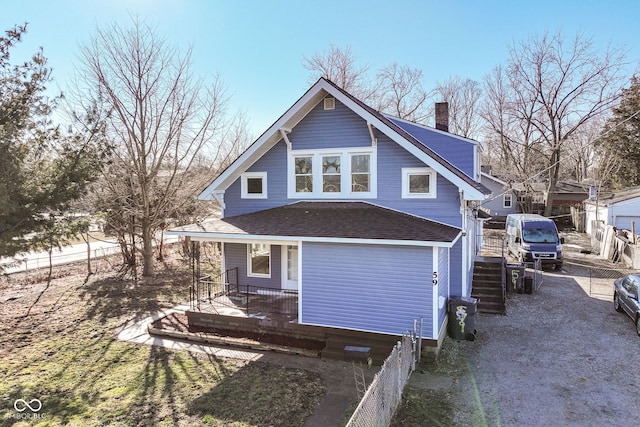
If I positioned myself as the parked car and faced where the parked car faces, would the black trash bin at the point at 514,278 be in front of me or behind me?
behind

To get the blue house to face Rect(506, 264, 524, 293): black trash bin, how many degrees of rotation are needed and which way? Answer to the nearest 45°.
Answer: approximately 135° to its left

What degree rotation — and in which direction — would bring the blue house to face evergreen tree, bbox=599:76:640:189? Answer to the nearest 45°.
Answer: approximately 135° to its left

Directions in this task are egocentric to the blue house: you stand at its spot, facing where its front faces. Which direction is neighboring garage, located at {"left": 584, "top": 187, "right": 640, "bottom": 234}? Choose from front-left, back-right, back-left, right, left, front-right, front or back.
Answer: back-left

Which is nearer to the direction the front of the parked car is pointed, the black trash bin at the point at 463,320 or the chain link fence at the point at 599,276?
the black trash bin

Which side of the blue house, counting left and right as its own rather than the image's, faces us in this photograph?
front

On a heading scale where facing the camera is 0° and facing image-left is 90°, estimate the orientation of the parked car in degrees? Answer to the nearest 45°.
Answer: approximately 315°

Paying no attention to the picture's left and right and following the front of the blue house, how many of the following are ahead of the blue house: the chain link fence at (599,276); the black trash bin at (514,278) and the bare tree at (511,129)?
0

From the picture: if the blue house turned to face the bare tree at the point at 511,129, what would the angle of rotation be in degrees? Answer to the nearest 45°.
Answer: approximately 135° to its left

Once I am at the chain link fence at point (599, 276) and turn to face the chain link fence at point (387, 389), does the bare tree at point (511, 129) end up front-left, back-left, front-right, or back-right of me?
back-right

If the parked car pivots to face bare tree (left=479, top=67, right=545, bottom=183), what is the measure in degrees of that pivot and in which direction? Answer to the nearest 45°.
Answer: approximately 135° to its left

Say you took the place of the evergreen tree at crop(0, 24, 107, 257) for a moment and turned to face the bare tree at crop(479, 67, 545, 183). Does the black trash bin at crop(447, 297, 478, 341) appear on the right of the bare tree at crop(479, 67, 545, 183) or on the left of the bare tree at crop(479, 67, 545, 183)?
right

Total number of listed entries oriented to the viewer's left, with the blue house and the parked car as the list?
0

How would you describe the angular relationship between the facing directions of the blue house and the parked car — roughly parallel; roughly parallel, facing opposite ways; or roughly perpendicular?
roughly parallel

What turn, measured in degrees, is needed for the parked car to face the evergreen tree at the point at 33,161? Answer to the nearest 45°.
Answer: approximately 90° to its right

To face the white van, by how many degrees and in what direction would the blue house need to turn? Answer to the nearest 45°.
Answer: approximately 135° to its left
